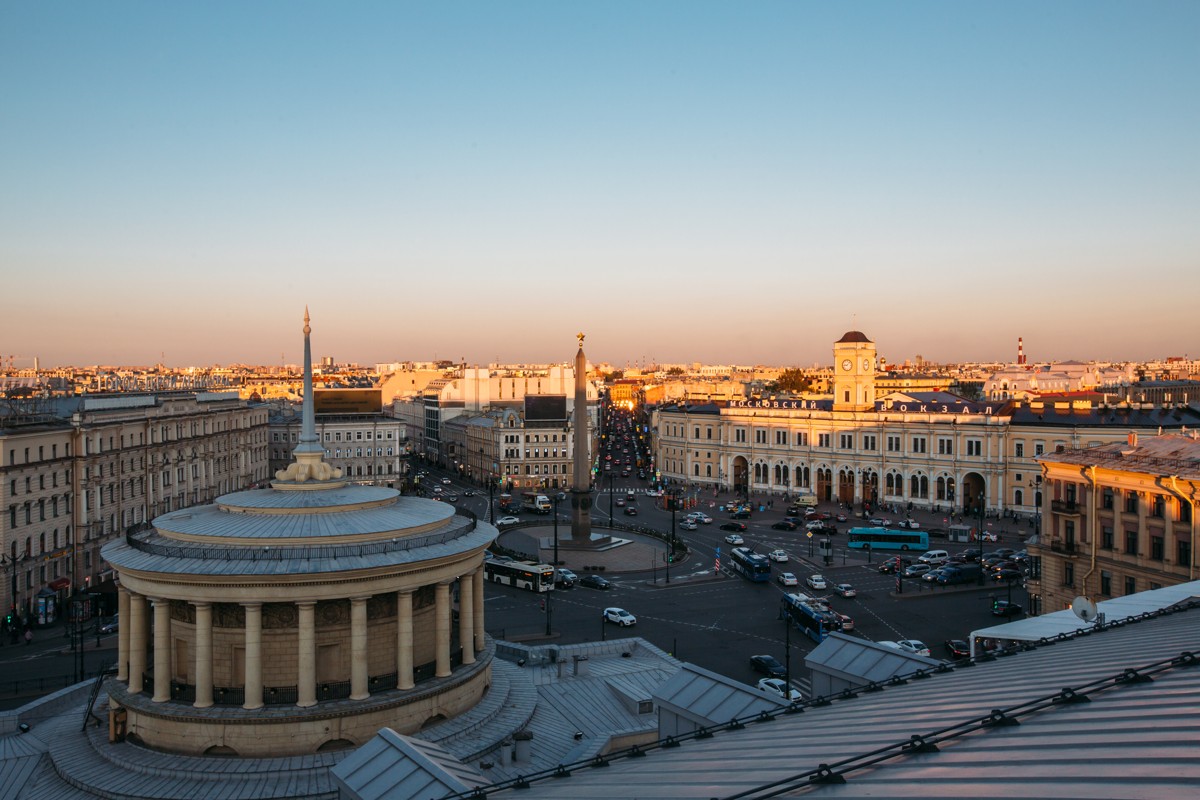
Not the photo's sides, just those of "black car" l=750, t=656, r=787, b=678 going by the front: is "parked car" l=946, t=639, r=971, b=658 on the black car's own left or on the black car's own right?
on the black car's own left

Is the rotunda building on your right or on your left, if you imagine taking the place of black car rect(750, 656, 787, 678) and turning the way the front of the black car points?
on your right
